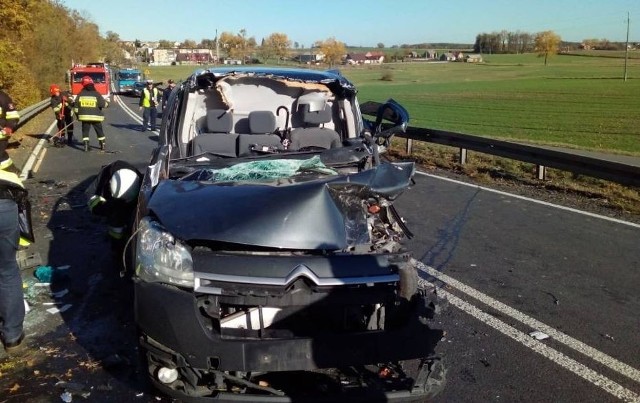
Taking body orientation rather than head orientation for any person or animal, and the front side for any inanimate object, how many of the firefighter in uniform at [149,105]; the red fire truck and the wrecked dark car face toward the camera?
3

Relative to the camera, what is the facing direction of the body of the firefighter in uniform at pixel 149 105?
toward the camera

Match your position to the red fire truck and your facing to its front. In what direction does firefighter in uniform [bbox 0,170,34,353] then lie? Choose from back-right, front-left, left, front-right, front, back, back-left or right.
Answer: front

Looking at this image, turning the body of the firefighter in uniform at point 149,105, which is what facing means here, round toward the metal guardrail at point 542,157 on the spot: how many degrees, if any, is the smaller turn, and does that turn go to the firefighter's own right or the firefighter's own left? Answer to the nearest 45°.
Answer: approximately 45° to the firefighter's own left

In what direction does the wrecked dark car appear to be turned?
toward the camera

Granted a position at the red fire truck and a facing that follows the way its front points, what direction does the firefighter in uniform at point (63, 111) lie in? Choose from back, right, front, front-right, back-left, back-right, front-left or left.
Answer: front

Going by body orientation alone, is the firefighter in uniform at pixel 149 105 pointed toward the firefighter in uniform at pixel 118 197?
yes

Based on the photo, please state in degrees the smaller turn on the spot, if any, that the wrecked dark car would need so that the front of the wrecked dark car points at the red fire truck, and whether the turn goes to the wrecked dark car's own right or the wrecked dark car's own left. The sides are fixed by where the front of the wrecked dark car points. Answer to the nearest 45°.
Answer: approximately 180°

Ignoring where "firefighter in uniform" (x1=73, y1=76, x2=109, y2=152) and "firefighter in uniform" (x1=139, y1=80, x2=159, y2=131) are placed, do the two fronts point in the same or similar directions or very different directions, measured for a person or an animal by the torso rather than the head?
very different directions

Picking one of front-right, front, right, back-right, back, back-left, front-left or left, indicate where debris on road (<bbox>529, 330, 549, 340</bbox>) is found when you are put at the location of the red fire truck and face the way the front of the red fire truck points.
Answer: front

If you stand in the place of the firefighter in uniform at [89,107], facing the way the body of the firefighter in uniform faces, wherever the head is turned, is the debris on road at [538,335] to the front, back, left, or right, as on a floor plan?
back

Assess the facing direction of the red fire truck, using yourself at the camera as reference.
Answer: facing the viewer
